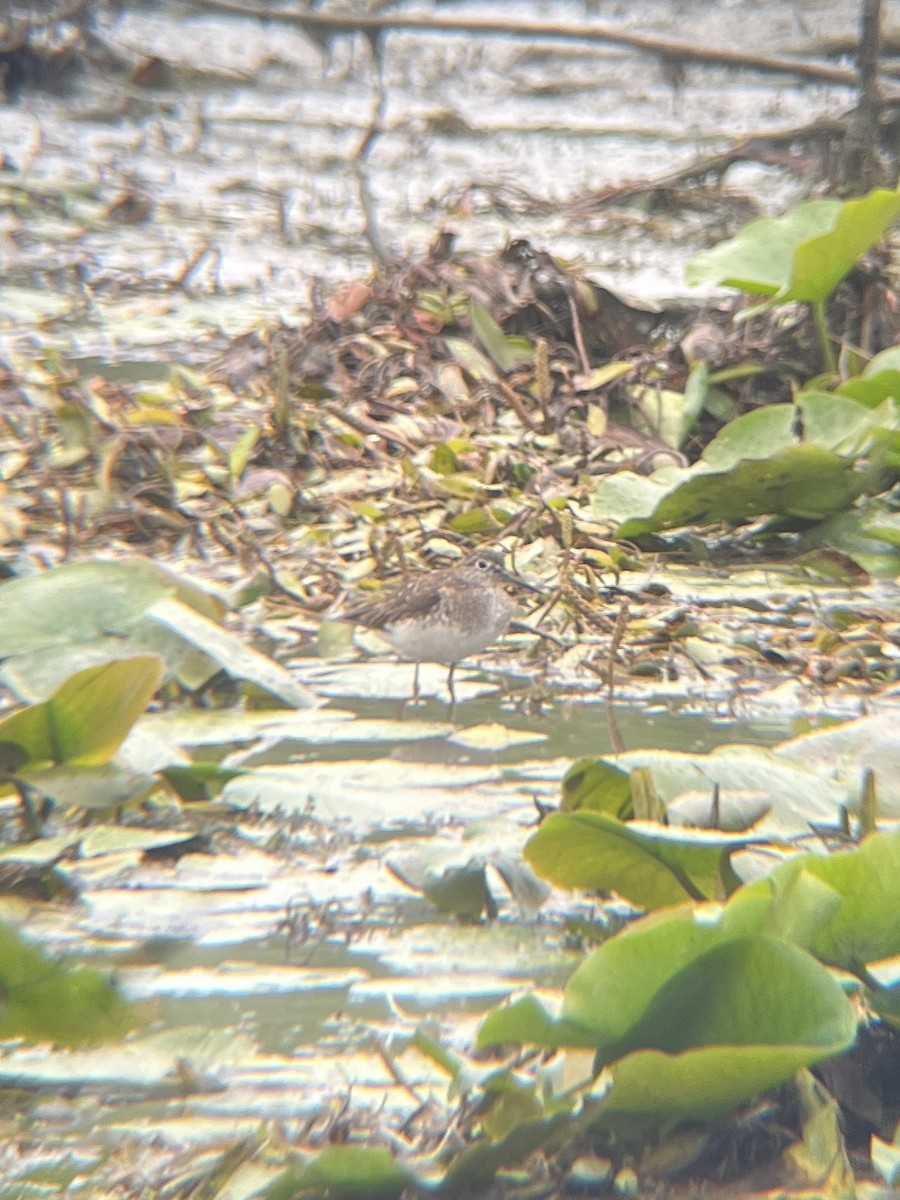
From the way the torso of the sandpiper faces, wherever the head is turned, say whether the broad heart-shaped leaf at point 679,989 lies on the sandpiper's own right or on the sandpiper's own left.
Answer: on the sandpiper's own right

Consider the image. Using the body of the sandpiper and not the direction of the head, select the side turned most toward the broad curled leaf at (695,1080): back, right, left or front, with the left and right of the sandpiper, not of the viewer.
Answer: right

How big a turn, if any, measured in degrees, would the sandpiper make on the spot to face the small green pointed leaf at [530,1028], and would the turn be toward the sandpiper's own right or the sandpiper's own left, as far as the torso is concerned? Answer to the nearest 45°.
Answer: approximately 90° to the sandpiper's own right

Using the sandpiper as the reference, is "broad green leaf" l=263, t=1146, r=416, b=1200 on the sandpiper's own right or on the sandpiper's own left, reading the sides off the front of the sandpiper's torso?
on the sandpiper's own right

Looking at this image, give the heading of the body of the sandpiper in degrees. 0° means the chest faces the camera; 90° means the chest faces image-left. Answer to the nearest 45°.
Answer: approximately 270°
